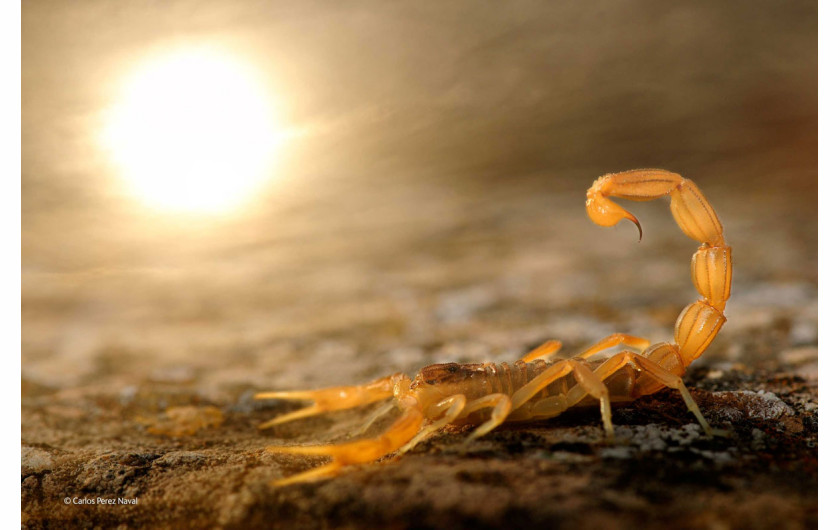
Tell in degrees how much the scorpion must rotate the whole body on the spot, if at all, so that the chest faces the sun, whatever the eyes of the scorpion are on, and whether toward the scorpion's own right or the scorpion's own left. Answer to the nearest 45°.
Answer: approximately 45° to the scorpion's own right

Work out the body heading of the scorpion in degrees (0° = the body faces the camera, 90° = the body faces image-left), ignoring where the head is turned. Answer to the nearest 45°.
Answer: approximately 90°
